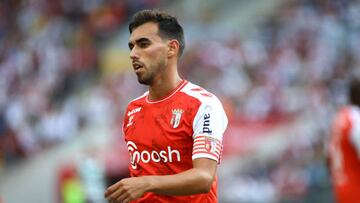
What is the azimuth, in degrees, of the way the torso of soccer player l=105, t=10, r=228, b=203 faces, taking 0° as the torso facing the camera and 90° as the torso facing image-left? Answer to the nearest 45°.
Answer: approximately 45°

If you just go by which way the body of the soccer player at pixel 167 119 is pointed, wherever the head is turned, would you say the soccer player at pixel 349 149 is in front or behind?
behind
